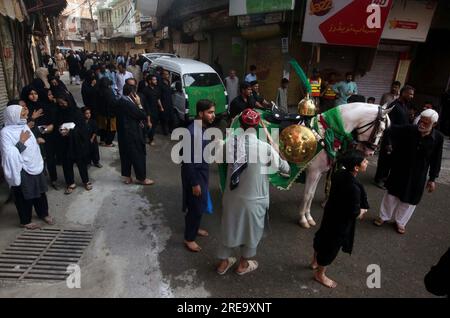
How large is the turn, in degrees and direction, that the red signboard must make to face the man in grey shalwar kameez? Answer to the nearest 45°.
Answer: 0° — it already faces them

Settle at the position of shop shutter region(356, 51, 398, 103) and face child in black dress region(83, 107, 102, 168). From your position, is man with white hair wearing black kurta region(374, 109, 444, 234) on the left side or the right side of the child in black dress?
left

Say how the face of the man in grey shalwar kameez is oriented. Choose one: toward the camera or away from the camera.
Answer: away from the camera

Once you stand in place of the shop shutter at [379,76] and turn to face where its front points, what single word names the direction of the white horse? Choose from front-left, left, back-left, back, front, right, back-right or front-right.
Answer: front

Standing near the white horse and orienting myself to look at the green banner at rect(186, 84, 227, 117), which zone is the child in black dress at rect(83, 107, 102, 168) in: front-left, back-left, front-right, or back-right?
front-left

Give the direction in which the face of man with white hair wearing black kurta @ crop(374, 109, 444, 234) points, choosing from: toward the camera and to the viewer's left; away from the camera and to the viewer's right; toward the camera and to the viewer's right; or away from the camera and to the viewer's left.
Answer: toward the camera and to the viewer's left

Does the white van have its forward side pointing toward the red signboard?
no

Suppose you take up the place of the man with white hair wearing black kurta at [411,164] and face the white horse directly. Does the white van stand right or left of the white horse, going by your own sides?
right

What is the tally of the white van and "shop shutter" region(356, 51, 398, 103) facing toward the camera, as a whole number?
2

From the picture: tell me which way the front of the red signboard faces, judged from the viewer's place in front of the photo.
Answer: facing the viewer

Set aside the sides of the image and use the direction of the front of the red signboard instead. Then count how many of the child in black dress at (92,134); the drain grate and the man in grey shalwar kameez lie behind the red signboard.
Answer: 0

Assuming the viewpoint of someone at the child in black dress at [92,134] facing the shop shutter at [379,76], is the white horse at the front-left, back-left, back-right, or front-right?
front-right
